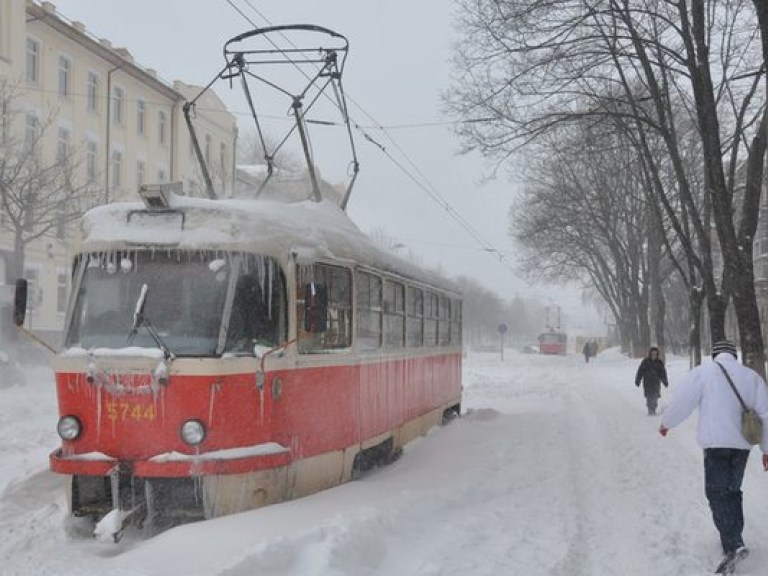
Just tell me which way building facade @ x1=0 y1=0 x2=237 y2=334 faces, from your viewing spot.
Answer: facing the viewer and to the right of the viewer

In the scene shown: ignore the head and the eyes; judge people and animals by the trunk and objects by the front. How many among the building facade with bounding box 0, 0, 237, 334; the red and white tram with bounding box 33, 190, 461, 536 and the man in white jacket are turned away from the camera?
1

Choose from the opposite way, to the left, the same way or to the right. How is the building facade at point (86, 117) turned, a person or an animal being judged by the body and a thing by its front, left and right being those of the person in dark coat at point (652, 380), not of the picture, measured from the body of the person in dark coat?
to the left

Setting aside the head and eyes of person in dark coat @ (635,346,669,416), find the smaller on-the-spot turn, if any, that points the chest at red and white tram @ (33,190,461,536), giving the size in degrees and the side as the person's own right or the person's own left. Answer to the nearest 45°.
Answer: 0° — they already face it

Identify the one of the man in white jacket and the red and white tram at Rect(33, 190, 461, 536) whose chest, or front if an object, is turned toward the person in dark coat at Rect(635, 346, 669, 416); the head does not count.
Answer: the man in white jacket

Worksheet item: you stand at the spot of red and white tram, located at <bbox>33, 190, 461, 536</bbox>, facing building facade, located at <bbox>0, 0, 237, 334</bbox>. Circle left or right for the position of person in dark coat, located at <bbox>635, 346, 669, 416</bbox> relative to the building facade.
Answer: right

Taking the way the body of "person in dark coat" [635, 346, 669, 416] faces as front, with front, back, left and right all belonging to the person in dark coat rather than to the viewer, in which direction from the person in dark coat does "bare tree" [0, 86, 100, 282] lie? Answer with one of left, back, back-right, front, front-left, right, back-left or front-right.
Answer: right

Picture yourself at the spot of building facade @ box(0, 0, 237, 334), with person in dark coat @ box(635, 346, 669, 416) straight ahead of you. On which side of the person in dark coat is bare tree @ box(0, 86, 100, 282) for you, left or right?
right

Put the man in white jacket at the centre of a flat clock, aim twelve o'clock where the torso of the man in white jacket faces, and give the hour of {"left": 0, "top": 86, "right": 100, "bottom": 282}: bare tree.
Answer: The bare tree is roughly at 10 o'clock from the man in white jacket.

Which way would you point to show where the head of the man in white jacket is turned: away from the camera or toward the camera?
away from the camera

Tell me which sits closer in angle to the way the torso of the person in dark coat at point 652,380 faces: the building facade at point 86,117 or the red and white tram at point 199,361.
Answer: the red and white tram

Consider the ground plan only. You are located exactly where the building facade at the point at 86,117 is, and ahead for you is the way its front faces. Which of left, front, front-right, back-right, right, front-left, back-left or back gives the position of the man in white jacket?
front-right

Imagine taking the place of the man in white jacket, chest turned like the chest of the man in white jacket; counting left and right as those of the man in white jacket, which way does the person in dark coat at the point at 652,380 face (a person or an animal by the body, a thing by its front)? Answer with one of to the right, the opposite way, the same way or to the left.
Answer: the opposite way

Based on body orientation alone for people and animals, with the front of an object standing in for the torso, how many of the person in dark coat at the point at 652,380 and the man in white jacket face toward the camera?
1

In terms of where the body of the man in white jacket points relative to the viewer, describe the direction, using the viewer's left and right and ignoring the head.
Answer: facing away from the viewer
